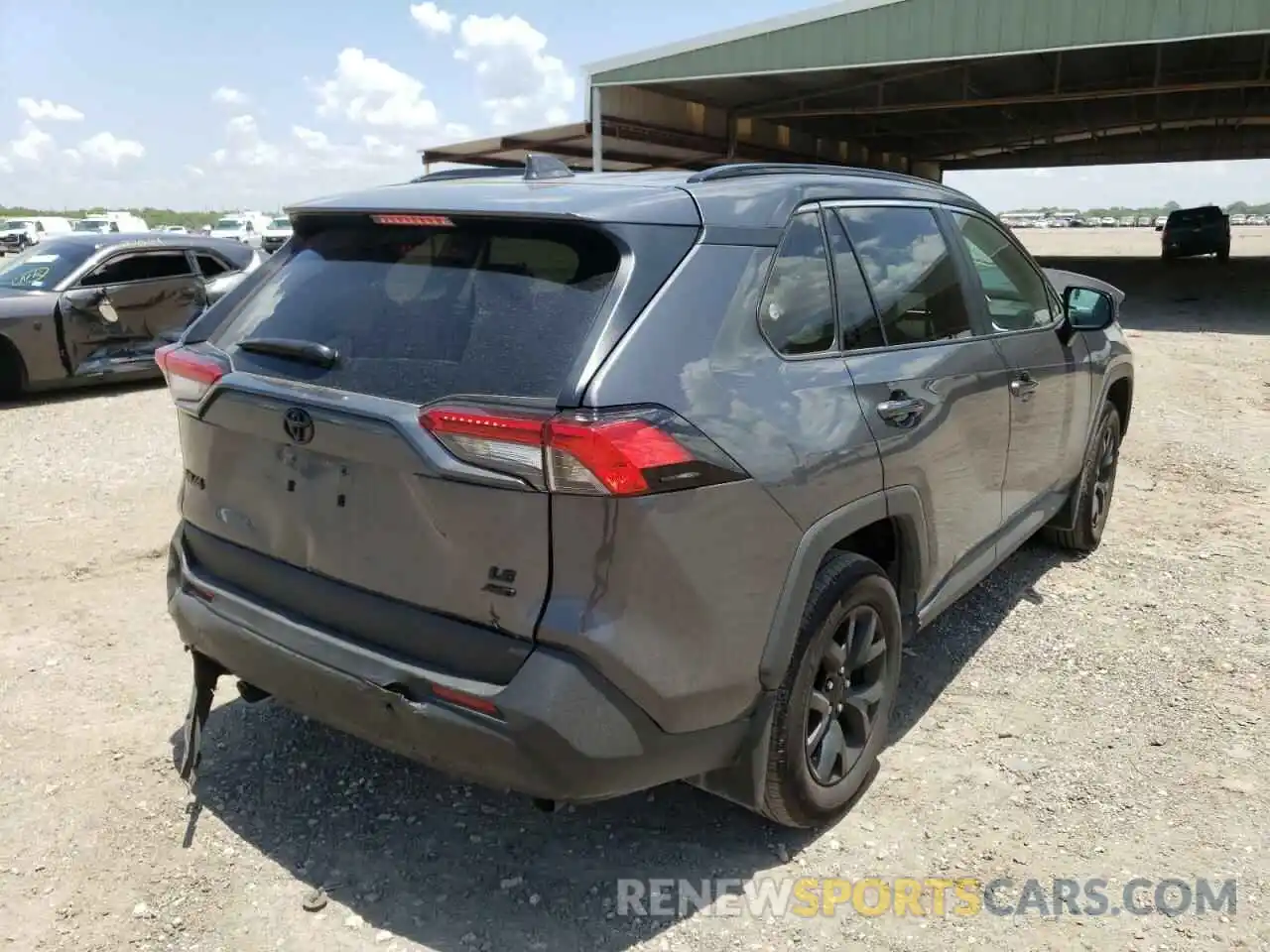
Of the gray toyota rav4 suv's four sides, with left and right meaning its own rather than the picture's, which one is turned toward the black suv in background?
front

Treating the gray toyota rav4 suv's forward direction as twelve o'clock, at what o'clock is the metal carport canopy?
The metal carport canopy is roughly at 11 o'clock from the gray toyota rav4 suv.

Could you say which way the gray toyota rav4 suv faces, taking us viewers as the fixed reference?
facing away from the viewer and to the right of the viewer
